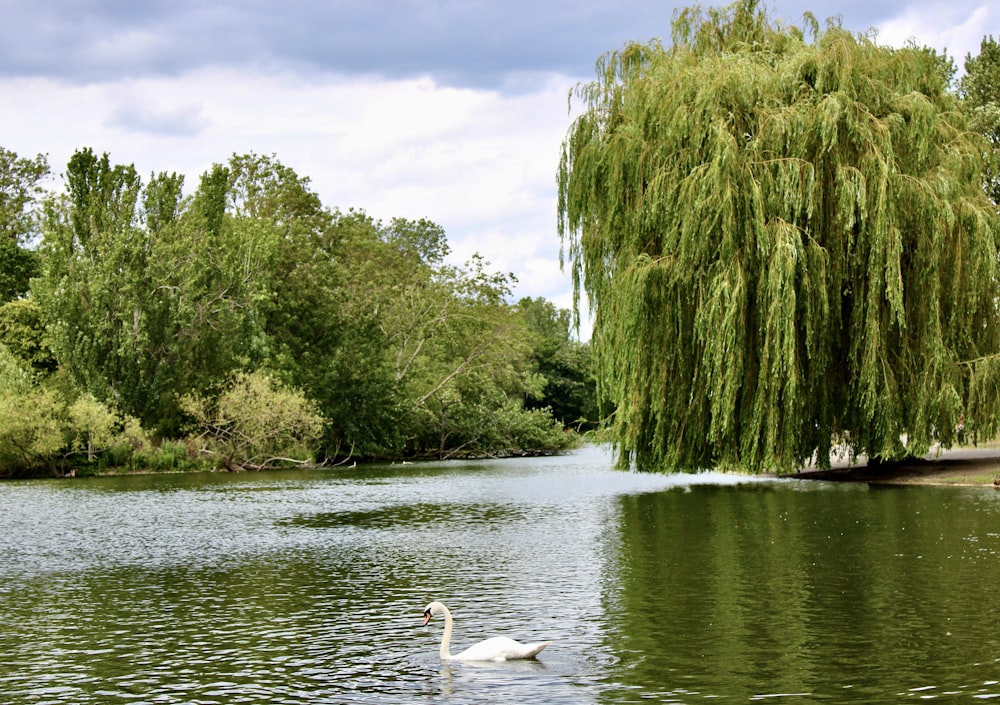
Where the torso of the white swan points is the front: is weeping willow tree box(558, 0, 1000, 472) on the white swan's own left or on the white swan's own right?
on the white swan's own right

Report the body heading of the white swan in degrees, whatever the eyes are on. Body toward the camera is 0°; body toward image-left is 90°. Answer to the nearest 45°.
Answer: approximately 90°
